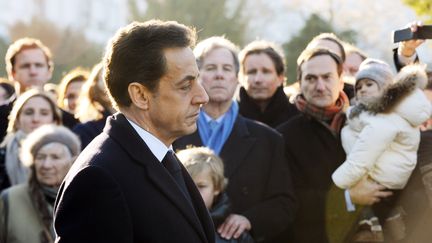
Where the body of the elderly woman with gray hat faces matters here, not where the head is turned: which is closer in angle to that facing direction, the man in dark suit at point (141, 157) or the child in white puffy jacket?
the man in dark suit

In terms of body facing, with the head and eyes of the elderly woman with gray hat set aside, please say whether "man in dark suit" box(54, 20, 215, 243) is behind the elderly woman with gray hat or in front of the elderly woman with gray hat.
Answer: in front

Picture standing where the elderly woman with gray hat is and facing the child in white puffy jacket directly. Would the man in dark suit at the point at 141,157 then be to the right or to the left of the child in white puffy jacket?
right

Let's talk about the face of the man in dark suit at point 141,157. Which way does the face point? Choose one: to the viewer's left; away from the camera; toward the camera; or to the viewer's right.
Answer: to the viewer's right

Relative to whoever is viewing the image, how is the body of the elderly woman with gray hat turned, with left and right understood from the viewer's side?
facing the viewer

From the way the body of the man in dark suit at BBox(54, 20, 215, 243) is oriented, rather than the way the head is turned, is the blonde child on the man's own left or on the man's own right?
on the man's own left

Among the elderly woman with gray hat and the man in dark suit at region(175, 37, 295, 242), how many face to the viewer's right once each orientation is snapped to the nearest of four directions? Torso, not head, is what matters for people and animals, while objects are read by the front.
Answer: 0

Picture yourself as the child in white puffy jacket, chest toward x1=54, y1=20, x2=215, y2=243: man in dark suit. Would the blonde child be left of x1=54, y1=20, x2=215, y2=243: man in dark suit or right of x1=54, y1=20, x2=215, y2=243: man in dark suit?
right

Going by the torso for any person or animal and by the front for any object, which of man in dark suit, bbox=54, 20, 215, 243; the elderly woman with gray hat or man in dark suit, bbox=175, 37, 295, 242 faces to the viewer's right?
man in dark suit, bbox=54, 20, 215, 243

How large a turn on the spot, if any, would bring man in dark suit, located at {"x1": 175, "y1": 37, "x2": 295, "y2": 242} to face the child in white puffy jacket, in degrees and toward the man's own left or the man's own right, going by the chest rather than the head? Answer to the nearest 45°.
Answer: approximately 90° to the man's own left

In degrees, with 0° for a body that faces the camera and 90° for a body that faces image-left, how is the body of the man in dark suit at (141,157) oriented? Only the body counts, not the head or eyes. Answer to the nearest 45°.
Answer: approximately 270°

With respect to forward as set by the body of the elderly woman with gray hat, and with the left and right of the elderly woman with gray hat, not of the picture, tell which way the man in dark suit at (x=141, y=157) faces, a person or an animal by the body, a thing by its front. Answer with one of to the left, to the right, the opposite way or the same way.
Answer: to the left

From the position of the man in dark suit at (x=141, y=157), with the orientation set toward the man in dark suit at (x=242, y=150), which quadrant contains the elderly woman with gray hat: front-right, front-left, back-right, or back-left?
front-left

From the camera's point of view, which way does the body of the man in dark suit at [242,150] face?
toward the camera

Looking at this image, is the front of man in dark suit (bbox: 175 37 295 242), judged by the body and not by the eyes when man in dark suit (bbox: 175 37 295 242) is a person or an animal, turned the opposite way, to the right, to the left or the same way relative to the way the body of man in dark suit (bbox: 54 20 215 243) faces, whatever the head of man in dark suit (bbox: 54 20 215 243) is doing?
to the right

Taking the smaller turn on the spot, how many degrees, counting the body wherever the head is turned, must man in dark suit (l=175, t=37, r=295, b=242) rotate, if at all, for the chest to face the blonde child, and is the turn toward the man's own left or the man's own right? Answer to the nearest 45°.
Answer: approximately 45° to the man's own right
